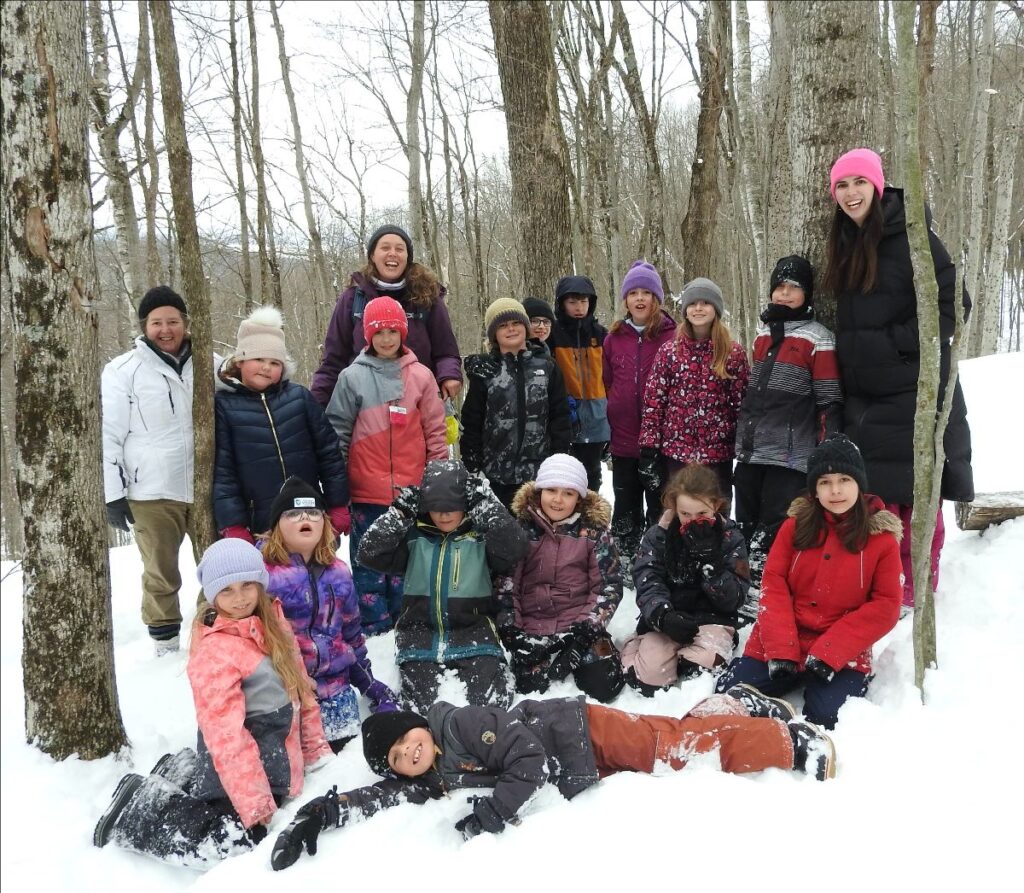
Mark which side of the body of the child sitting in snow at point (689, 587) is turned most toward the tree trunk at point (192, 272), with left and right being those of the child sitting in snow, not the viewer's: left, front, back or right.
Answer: right

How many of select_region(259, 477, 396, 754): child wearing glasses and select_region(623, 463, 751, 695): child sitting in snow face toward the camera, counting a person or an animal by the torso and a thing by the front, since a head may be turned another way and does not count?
2

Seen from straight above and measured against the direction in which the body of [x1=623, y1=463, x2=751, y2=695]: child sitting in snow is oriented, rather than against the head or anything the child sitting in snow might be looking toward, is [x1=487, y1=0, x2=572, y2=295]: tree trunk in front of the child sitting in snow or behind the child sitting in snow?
behind

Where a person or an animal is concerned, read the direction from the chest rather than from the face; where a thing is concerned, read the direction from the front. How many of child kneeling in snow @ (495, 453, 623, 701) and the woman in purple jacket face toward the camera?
2

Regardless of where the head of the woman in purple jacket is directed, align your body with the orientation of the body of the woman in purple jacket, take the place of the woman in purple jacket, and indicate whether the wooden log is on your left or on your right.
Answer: on your left

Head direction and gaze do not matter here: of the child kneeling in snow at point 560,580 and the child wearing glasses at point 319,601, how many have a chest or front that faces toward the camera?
2

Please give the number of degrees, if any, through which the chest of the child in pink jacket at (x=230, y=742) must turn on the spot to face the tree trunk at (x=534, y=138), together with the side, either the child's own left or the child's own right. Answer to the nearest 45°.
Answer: approximately 90° to the child's own left

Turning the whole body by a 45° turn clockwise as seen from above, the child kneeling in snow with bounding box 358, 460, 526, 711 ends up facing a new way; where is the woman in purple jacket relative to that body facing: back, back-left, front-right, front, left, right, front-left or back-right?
back-right

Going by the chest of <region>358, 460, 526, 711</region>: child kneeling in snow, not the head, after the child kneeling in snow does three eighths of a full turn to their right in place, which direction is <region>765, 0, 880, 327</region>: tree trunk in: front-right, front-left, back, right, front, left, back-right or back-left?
back-right
